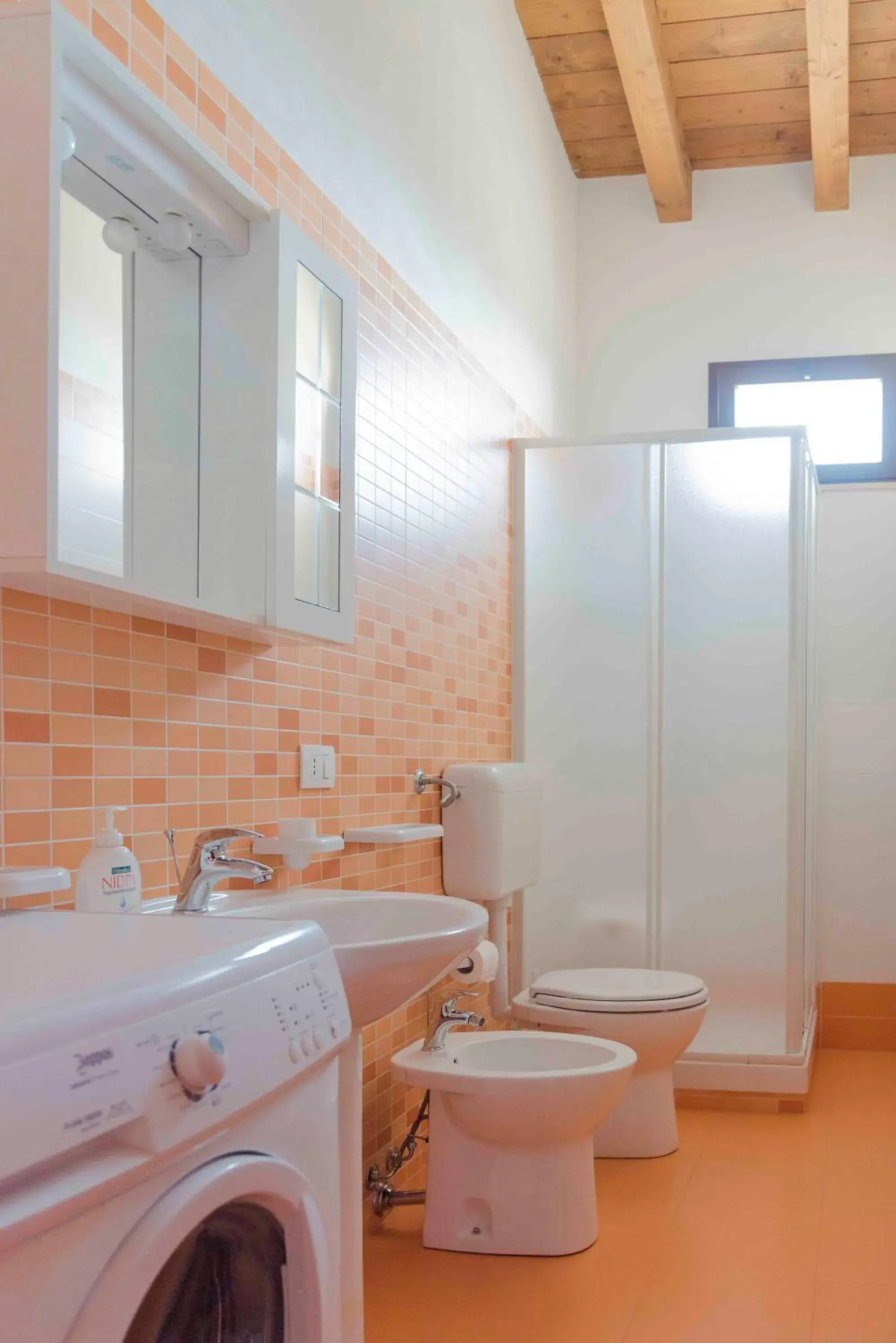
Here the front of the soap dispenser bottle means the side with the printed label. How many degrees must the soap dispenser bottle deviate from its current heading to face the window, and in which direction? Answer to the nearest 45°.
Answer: approximately 90° to its left

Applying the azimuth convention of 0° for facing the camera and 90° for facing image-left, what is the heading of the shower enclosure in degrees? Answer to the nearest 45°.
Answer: approximately 0°

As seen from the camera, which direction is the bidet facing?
to the viewer's right

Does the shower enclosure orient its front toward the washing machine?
yes

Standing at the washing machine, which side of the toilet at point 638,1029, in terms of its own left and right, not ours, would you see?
right

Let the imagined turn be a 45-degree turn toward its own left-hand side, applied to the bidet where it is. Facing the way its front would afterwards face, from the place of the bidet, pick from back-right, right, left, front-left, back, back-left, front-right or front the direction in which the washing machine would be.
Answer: back-right

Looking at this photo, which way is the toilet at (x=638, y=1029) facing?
to the viewer's right

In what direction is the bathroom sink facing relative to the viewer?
to the viewer's right
